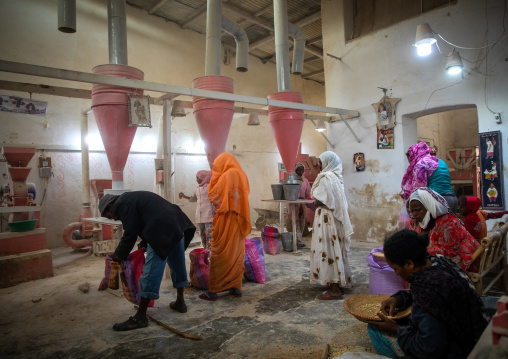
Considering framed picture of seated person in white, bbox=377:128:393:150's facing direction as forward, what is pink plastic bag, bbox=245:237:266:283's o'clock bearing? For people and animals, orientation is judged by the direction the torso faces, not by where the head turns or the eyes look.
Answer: The pink plastic bag is roughly at 1 o'clock from the framed picture of seated person in white.

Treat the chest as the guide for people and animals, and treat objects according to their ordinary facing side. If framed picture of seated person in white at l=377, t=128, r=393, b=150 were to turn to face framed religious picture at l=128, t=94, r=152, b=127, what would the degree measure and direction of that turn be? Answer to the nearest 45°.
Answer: approximately 45° to its right

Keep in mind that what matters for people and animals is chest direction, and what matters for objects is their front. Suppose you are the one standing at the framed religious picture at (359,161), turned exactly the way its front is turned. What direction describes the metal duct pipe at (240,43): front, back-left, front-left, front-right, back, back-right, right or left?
front-right

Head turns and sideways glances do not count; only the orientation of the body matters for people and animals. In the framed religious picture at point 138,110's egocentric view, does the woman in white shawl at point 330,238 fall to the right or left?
on its left

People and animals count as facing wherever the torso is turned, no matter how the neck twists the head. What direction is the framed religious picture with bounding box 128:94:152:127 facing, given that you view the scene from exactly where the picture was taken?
facing the viewer

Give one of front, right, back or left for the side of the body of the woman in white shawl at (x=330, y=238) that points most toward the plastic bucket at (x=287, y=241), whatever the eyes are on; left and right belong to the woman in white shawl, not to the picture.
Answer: right

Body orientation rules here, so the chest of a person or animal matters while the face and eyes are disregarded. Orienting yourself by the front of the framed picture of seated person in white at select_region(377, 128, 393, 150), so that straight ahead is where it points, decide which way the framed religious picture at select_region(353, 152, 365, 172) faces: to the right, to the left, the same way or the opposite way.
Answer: the same way

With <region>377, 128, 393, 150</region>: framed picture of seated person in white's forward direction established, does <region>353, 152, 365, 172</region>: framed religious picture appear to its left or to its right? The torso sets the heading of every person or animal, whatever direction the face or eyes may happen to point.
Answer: on its right

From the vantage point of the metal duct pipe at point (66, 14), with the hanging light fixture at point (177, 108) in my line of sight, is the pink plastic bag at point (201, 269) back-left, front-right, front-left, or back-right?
front-right

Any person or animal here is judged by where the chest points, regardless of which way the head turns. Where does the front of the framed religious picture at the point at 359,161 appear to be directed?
toward the camera
